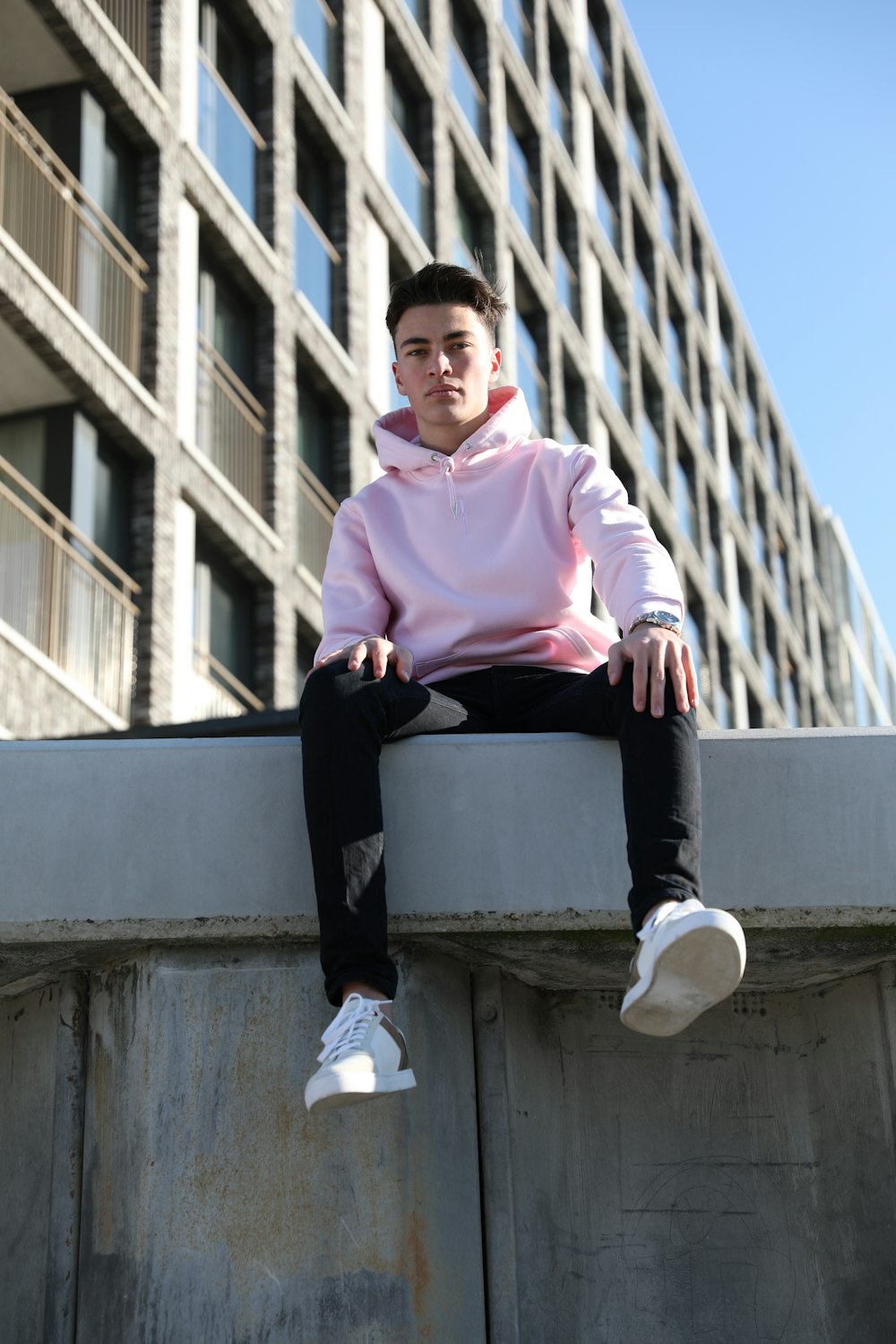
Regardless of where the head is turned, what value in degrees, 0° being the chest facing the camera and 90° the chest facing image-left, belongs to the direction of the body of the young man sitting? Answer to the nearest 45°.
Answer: approximately 0°
